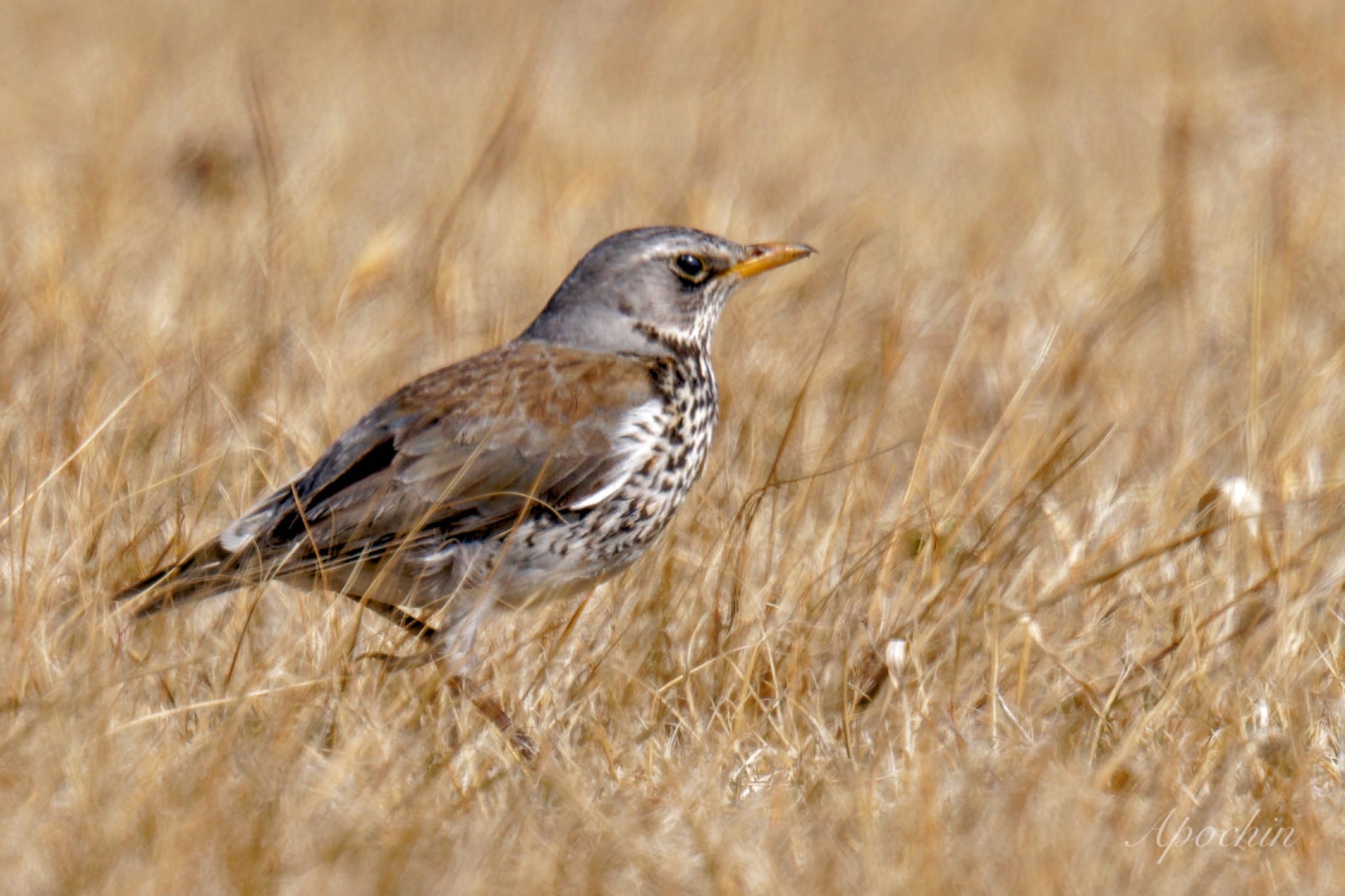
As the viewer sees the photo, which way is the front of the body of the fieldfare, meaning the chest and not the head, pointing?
to the viewer's right
